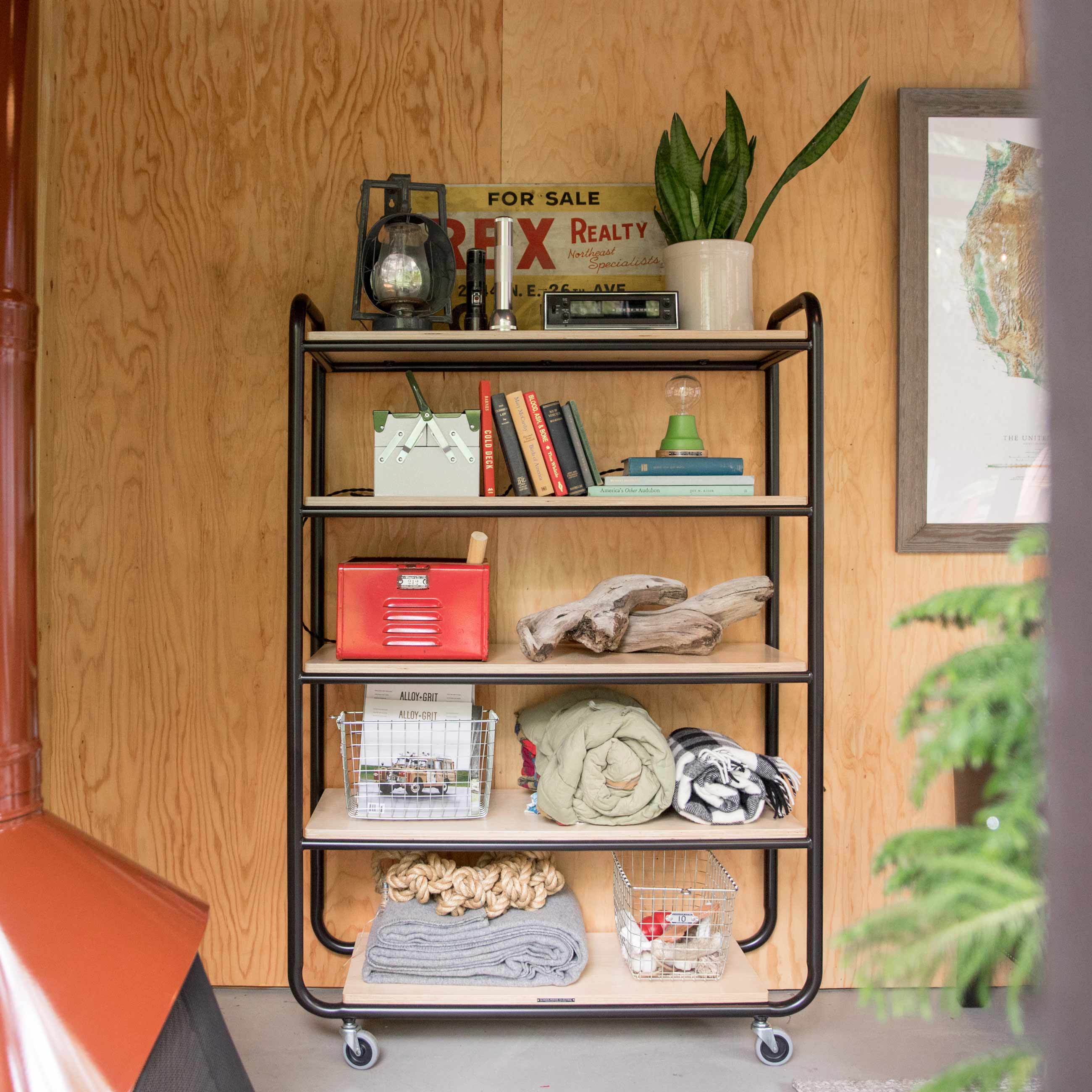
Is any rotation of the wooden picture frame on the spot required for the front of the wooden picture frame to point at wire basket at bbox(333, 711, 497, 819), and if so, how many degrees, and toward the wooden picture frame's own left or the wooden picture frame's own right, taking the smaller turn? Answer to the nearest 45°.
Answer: approximately 45° to the wooden picture frame's own right

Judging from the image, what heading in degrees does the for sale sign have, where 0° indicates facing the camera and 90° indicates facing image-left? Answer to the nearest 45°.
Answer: approximately 0°
